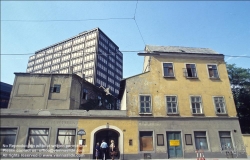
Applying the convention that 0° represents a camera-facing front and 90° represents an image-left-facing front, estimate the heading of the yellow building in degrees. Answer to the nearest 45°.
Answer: approximately 0°

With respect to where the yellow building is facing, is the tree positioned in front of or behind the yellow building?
behind
